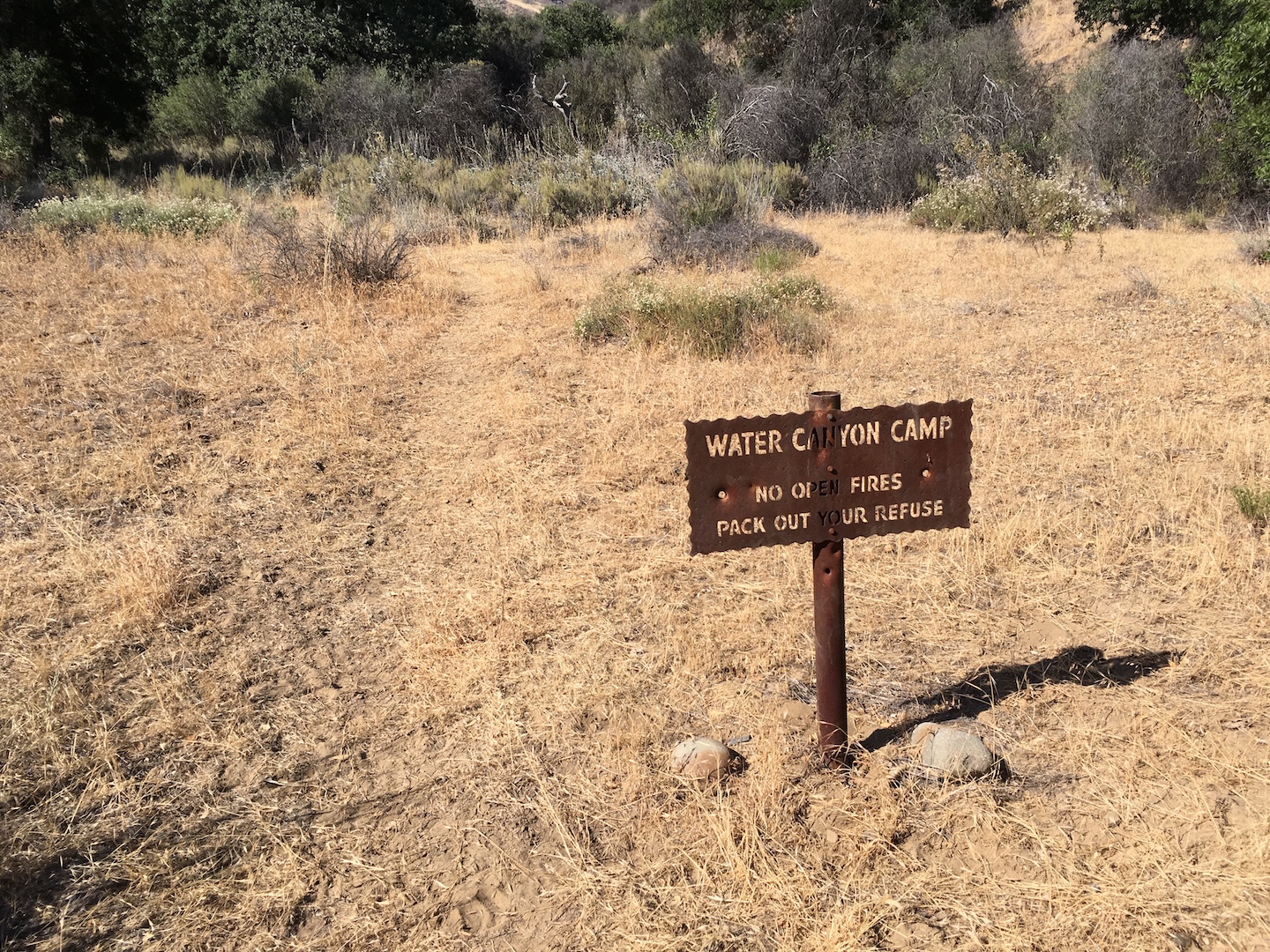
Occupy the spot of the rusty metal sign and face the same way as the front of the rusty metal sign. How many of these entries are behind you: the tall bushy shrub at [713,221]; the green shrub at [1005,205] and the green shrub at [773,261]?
3

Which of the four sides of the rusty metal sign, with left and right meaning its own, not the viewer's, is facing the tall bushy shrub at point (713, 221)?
back

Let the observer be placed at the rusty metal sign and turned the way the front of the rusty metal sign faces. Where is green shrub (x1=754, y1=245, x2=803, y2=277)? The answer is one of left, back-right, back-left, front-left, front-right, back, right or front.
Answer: back

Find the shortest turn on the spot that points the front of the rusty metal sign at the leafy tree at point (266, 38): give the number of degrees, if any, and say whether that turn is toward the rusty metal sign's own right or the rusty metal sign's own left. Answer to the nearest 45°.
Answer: approximately 135° to the rusty metal sign's own right

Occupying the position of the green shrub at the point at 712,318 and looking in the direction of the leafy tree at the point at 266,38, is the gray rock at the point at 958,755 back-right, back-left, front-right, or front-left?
back-left

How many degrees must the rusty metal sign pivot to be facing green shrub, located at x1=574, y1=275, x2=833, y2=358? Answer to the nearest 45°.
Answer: approximately 180°

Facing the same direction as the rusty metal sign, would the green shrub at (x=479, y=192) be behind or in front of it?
behind

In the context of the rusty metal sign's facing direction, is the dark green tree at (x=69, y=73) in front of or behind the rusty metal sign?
behind

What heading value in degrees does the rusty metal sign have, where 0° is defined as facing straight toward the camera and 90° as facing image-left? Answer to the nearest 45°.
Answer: approximately 0°

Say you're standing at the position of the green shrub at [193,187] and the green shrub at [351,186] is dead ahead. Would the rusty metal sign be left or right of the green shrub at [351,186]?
right

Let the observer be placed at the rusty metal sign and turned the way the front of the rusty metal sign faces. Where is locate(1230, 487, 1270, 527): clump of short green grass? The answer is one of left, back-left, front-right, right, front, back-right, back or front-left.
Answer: back-left
